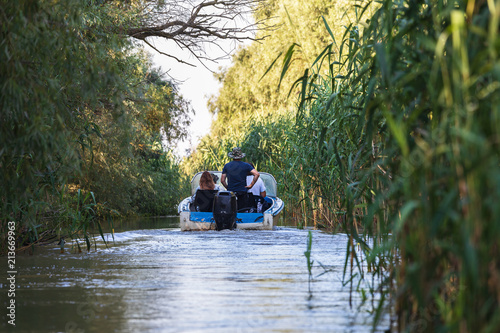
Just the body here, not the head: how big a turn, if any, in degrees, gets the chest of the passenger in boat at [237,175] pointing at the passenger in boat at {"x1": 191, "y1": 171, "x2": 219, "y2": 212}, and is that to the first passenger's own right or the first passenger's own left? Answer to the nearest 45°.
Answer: approximately 90° to the first passenger's own left

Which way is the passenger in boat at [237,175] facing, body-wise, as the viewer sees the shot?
away from the camera

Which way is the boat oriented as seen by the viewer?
away from the camera

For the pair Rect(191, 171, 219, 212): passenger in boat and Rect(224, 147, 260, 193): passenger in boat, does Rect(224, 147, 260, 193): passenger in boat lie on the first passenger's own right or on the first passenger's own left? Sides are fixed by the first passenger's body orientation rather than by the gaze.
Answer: on the first passenger's own right

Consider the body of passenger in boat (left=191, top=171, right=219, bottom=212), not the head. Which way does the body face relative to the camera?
away from the camera

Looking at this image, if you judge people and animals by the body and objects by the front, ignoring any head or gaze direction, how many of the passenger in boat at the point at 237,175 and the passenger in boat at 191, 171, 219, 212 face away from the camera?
2
